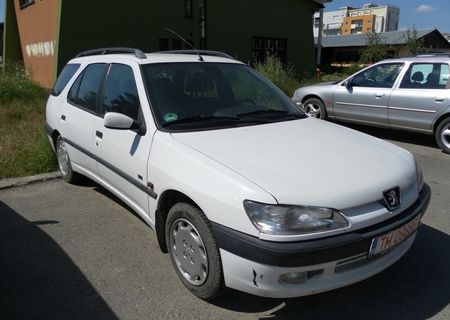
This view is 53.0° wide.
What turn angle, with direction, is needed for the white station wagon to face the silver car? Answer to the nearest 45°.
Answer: approximately 90° to its left

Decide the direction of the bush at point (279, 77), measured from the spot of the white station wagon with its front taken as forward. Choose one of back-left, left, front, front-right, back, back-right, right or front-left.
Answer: back-left

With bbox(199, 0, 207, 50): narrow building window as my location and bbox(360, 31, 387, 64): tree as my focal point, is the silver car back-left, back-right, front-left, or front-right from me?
back-right

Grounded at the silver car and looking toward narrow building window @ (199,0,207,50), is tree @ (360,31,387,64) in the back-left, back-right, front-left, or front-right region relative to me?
front-right

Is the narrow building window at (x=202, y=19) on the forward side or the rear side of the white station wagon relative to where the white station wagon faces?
on the rear side

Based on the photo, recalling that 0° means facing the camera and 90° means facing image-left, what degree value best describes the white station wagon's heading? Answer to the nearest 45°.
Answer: approximately 315°

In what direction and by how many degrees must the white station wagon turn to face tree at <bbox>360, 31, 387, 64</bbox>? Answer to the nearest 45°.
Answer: approximately 135° to its left

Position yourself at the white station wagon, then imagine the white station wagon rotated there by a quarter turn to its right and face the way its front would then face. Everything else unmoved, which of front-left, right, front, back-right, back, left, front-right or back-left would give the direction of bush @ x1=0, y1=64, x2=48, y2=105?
right
